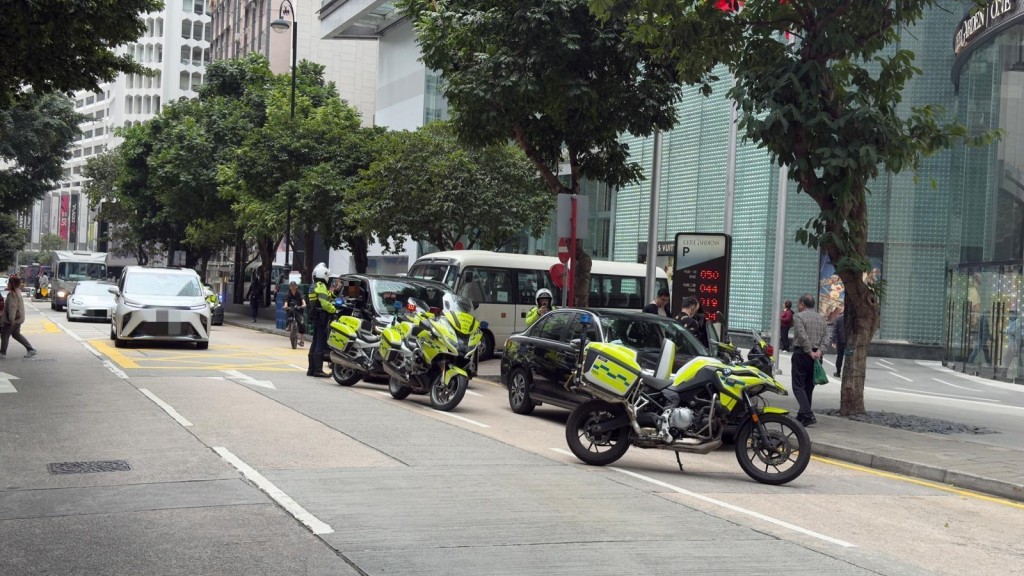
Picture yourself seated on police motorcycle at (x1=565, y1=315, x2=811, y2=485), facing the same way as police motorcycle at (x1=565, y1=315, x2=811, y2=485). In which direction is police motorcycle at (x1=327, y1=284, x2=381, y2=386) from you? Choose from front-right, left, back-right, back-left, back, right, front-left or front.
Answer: back-left

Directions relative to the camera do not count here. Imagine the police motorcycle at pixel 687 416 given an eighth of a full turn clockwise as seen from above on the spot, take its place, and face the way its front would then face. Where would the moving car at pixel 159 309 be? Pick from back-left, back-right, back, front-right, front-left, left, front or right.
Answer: back

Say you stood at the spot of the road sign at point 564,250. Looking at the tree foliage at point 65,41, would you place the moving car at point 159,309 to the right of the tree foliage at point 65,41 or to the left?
right

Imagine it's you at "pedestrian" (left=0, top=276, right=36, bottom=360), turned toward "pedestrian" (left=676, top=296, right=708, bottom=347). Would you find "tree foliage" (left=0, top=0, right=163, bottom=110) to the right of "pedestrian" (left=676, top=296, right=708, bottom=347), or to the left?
right

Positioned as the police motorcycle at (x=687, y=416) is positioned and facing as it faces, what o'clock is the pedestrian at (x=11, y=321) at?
The pedestrian is roughly at 7 o'clock from the police motorcycle.

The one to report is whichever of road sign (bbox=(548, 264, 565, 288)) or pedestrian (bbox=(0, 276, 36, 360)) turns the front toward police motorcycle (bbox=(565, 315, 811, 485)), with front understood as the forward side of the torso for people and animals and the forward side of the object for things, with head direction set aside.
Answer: the road sign

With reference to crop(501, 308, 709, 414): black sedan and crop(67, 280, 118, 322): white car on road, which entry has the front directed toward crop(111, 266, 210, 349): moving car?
crop(67, 280, 118, 322): white car on road

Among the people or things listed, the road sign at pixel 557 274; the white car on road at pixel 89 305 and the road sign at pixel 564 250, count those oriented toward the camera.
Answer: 3

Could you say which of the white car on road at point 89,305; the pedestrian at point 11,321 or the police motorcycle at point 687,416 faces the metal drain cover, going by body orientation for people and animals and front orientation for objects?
the white car on road
